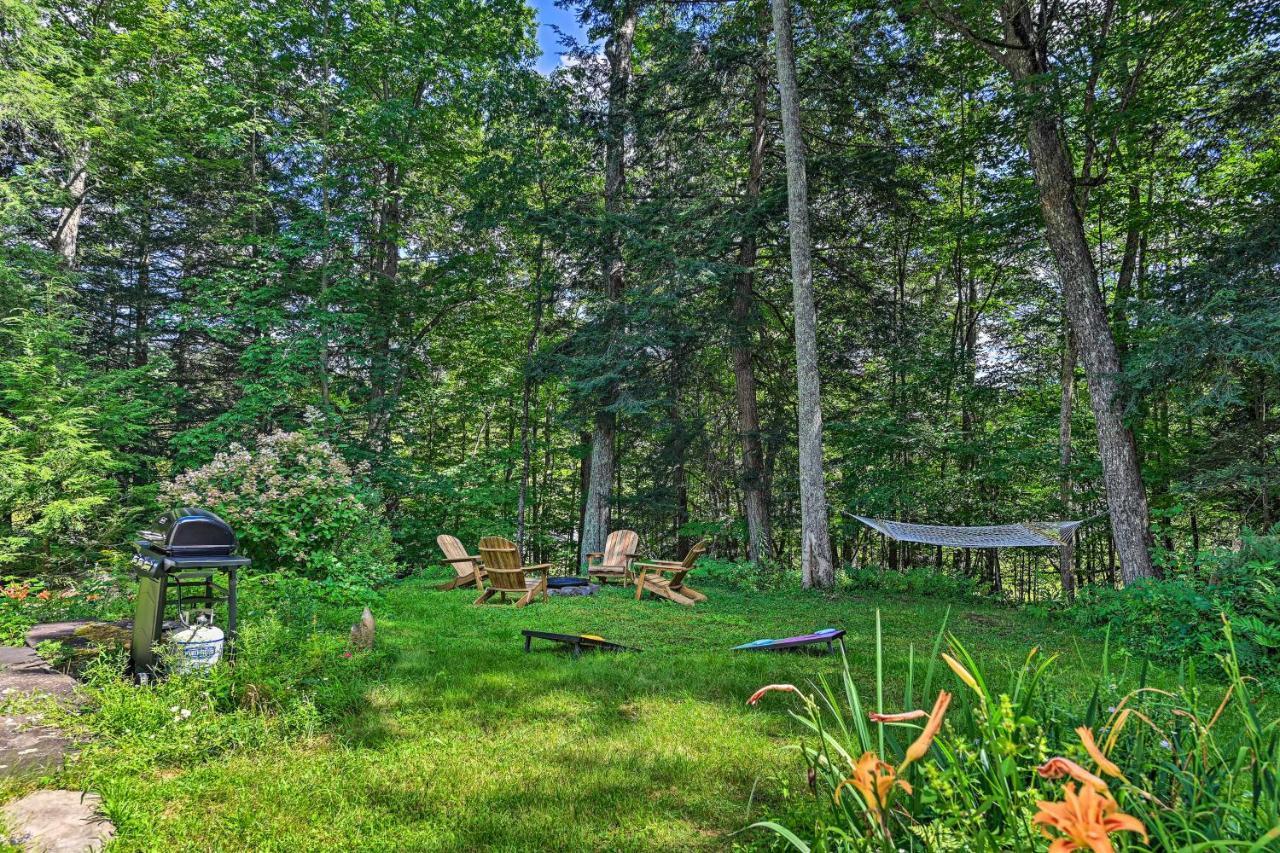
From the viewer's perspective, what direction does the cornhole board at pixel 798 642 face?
to the viewer's left

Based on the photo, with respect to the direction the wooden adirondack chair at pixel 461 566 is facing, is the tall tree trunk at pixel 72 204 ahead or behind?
behind

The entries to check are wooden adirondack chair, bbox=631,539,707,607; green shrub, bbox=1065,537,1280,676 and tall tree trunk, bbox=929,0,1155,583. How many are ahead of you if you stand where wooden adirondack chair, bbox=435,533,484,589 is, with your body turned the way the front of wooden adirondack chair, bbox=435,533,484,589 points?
3

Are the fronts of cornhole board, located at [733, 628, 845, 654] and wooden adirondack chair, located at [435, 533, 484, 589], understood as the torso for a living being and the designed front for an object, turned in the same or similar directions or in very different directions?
very different directions

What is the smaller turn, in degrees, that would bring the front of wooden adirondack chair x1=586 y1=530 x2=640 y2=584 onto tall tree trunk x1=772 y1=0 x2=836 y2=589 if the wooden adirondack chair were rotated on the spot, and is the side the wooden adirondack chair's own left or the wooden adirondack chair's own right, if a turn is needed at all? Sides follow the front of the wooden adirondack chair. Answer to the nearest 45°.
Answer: approximately 90° to the wooden adirondack chair's own left

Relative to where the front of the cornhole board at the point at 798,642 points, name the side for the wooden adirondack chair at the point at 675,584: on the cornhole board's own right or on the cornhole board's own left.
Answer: on the cornhole board's own right

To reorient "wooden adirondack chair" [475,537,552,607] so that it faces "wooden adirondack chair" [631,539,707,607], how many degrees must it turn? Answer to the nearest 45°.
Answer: approximately 45° to its right

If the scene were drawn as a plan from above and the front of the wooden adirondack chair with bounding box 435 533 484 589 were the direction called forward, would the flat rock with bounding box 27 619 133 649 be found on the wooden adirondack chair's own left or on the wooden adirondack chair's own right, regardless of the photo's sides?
on the wooden adirondack chair's own right

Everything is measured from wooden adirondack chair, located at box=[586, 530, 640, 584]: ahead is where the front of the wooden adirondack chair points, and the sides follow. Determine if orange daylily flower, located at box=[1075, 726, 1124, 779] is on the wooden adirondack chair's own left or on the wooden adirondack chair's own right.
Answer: on the wooden adirondack chair's own left
